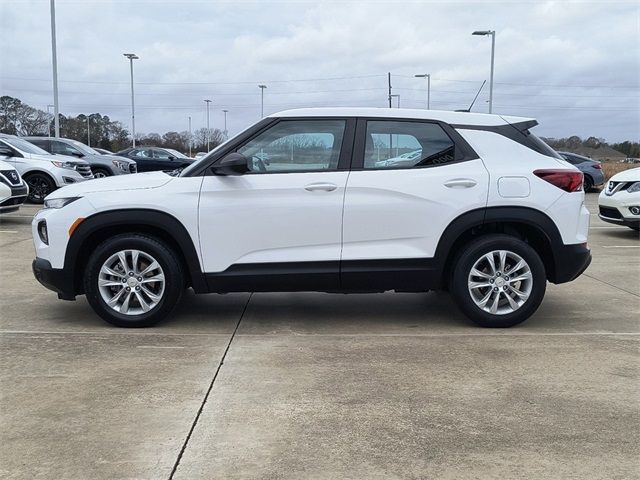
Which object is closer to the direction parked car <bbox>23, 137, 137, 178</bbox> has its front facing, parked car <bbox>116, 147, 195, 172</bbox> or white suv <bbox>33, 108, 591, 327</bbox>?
the white suv

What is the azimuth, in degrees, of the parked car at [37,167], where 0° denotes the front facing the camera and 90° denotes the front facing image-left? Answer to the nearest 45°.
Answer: approximately 315°

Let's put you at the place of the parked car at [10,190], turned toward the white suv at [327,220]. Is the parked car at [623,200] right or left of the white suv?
left

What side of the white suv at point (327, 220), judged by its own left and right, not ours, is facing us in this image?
left

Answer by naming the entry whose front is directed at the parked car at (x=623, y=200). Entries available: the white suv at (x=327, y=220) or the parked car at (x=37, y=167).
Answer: the parked car at (x=37, y=167)

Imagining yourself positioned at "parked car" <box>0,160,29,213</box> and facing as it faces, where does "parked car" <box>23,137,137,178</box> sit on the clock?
"parked car" <box>23,137,137,178</box> is roughly at 8 o'clock from "parked car" <box>0,160,29,213</box>.

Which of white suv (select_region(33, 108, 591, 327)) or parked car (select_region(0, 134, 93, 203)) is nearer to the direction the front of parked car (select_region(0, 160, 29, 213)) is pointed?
the white suv
